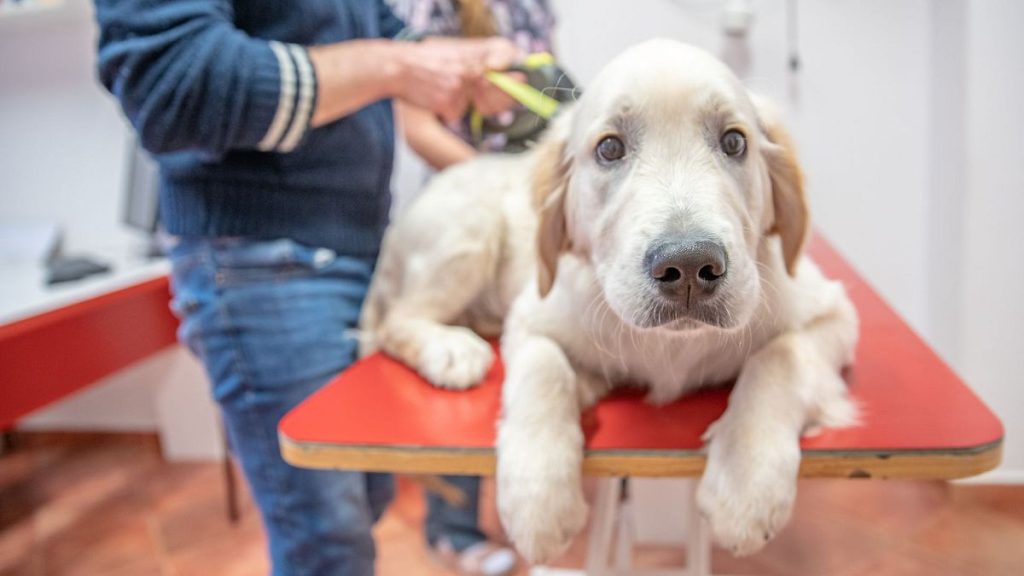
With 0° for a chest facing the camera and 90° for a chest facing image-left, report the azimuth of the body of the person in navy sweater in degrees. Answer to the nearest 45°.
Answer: approximately 270°
